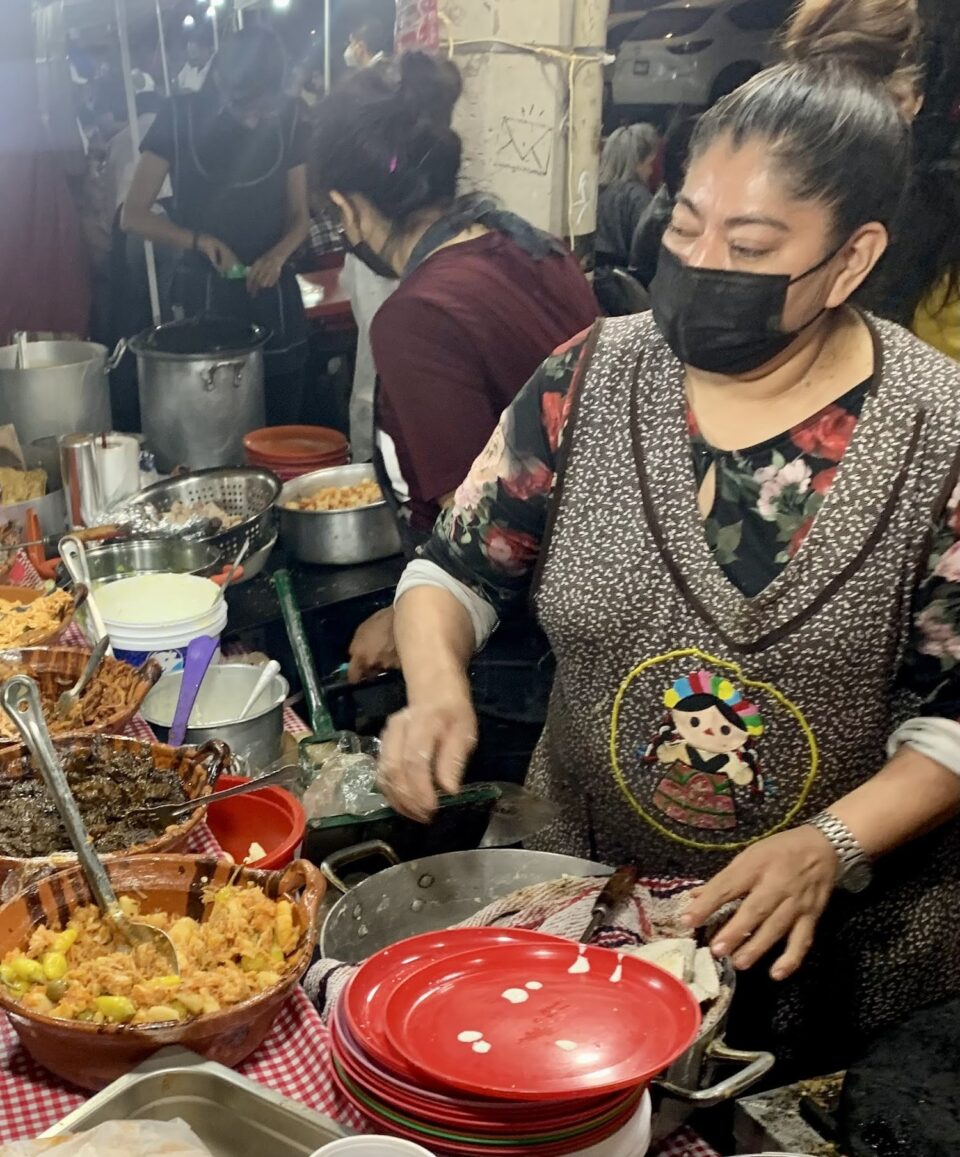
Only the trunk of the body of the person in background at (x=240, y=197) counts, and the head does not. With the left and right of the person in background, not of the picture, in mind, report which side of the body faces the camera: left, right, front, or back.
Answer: front

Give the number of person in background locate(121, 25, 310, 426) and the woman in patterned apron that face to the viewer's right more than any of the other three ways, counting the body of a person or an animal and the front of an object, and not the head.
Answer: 0

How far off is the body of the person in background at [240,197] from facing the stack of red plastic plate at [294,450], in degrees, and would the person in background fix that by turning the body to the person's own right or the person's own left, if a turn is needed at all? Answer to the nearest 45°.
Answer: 0° — they already face it

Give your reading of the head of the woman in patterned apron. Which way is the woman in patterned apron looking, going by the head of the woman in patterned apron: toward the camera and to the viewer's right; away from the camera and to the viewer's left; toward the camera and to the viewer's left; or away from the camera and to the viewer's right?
toward the camera and to the viewer's left

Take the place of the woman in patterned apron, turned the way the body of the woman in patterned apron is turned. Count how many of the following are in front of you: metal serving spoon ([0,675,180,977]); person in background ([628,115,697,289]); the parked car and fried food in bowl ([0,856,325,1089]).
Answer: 2

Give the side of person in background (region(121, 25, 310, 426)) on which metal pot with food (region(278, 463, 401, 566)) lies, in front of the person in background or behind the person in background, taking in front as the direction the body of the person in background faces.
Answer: in front

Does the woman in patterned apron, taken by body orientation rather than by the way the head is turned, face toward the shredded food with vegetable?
yes

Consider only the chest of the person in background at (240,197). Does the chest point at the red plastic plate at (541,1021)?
yes

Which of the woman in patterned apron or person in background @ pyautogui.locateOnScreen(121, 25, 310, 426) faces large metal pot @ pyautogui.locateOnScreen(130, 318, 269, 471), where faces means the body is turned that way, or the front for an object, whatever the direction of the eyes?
the person in background

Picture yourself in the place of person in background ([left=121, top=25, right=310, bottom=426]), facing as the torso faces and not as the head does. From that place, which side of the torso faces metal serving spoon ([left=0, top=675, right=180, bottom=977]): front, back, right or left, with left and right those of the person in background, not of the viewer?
front

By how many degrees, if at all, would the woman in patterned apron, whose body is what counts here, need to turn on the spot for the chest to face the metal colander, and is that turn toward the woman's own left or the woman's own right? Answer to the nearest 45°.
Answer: approximately 90° to the woman's own right

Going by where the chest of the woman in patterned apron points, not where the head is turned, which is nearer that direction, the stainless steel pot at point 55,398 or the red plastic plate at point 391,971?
the red plastic plate

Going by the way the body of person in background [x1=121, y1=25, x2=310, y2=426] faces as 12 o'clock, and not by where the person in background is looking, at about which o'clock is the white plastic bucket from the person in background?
The white plastic bucket is roughly at 12 o'clock from the person in background.

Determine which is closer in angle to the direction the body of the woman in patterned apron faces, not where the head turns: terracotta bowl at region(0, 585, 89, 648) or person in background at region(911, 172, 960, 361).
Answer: the terracotta bowl
